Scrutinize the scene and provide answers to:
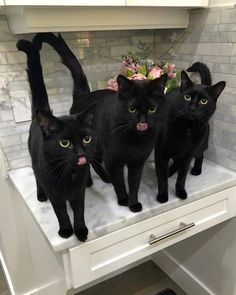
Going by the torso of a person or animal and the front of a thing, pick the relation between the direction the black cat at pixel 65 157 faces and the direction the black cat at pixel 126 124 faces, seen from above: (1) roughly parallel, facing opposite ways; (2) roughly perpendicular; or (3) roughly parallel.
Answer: roughly parallel

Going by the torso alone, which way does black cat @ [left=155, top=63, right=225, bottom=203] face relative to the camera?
toward the camera

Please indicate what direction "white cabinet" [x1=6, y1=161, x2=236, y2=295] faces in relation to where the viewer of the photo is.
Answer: facing the viewer and to the right of the viewer
